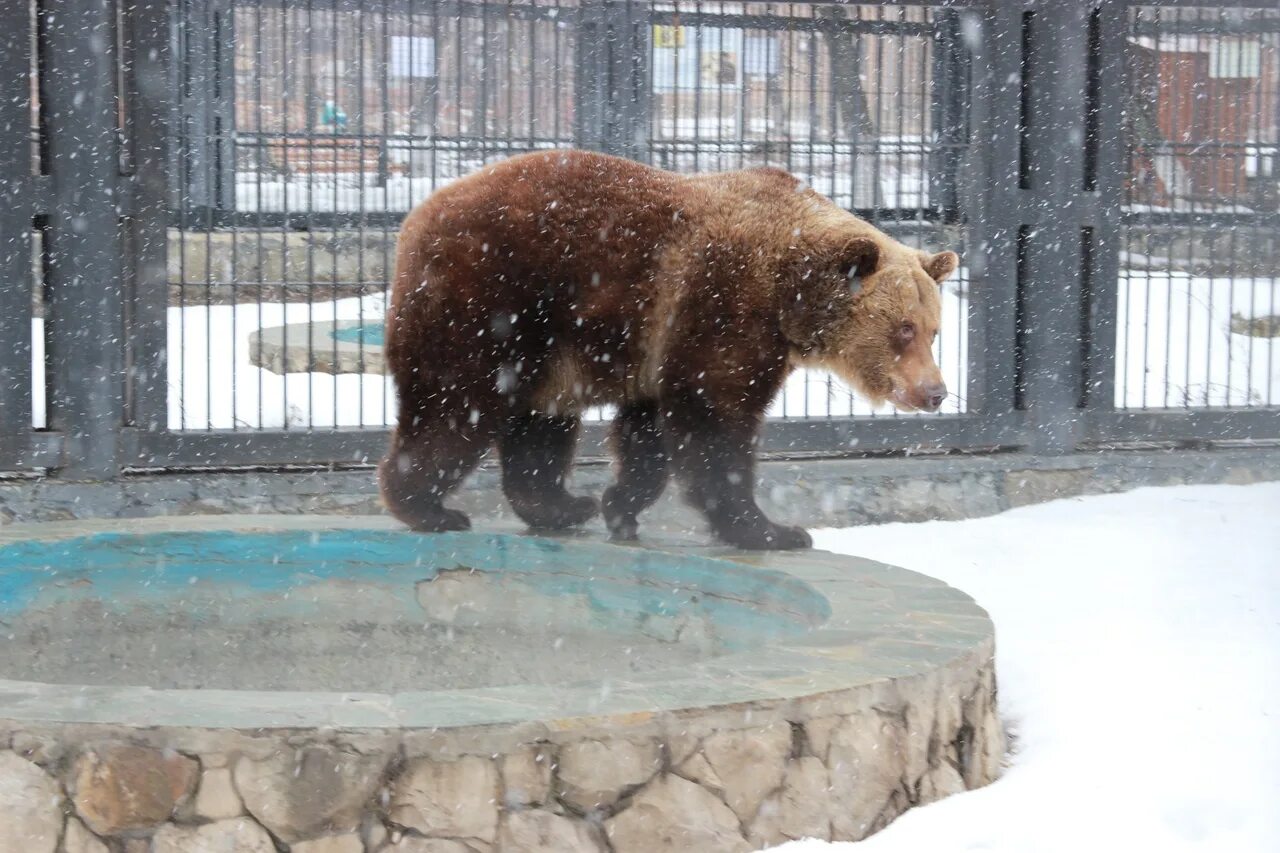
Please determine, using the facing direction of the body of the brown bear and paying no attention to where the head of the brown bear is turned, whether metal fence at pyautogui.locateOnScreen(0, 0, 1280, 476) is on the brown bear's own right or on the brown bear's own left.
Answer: on the brown bear's own left

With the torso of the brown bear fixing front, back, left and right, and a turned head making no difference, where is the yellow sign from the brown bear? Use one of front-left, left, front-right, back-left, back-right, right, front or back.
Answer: left

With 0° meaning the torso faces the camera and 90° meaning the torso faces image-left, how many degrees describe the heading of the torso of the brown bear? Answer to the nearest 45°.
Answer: approximately 270°

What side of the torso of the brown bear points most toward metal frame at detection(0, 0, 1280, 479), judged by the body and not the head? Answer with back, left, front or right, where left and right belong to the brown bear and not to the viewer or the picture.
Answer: left

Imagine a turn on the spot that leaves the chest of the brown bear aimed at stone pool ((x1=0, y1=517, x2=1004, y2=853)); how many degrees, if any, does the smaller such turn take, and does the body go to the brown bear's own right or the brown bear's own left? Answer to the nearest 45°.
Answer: approximately 90° to the brown bear's own right
